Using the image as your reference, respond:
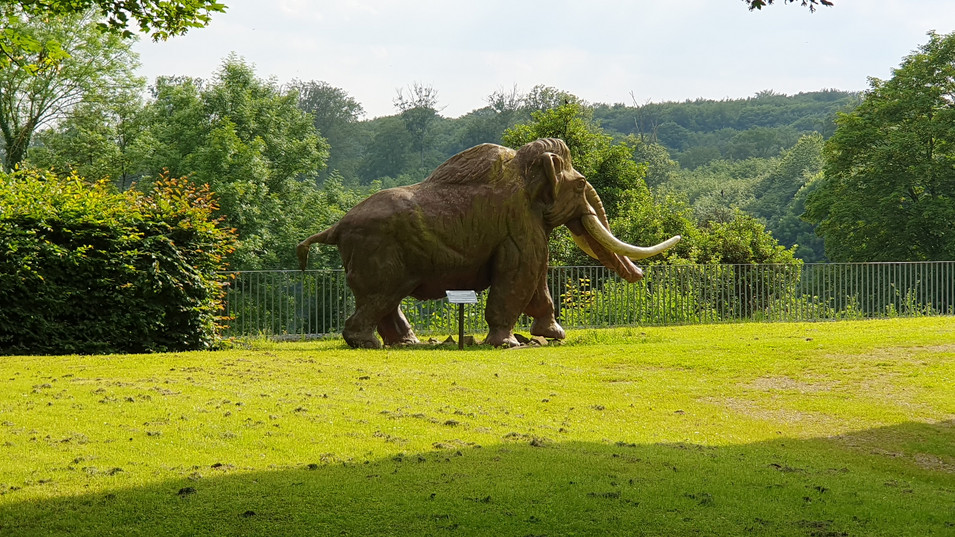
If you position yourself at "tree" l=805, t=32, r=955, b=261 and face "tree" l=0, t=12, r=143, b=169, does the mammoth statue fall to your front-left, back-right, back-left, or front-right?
front-left

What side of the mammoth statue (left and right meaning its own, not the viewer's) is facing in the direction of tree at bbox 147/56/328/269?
left

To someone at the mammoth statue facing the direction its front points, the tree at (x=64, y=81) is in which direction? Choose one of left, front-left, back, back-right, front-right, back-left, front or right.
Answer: back-left

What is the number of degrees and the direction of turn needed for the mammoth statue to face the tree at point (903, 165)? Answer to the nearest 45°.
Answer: approximately 45° to its left

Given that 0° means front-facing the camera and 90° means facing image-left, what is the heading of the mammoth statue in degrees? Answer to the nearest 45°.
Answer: approximately 270°

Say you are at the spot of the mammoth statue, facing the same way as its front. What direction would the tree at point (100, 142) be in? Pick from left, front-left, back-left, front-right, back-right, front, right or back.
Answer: back-left

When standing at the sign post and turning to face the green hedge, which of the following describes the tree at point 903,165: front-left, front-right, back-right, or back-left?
back-right
